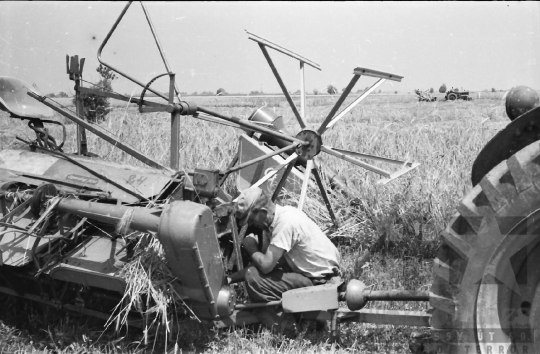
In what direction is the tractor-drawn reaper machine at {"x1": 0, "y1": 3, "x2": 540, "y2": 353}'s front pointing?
to the viewer's right

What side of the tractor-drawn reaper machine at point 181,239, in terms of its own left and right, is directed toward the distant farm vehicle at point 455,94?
left

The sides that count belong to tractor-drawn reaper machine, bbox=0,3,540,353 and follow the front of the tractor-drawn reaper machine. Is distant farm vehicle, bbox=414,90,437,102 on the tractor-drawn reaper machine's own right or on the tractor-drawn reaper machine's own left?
on the tractor-drawn reaper machine's own left

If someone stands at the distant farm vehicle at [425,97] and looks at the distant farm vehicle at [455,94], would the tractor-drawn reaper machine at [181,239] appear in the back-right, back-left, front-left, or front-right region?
back-right
